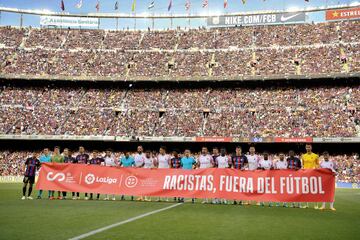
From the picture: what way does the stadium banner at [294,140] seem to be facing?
toward the camera

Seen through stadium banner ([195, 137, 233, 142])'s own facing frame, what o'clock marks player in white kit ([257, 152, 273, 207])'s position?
The player in white kit is roughly at 12 o'clock from the stadium banner.

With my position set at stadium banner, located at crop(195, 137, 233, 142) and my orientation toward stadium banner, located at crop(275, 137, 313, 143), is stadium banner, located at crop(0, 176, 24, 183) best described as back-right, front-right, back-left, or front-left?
back-right

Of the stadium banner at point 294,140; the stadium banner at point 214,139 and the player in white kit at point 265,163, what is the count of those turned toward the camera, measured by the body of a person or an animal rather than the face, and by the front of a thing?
3

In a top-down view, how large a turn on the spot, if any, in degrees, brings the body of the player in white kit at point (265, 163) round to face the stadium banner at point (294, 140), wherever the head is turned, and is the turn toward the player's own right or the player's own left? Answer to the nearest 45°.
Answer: approximately 180°

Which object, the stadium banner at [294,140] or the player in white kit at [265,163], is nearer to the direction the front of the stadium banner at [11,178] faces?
the player in white kit

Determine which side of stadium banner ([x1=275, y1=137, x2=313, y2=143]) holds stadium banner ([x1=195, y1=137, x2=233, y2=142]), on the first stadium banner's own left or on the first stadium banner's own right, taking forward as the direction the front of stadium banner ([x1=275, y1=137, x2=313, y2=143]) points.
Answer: on the first stadium banner's own right

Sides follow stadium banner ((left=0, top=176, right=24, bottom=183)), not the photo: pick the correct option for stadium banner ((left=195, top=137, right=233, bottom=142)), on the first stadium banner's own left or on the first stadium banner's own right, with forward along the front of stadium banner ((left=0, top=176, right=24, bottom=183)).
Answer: on the first stadium banner's own left

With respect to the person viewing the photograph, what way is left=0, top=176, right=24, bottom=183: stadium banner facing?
facing the viewer

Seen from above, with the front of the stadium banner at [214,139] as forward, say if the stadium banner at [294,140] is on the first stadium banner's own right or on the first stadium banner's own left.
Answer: on the first stadium banner's own left
